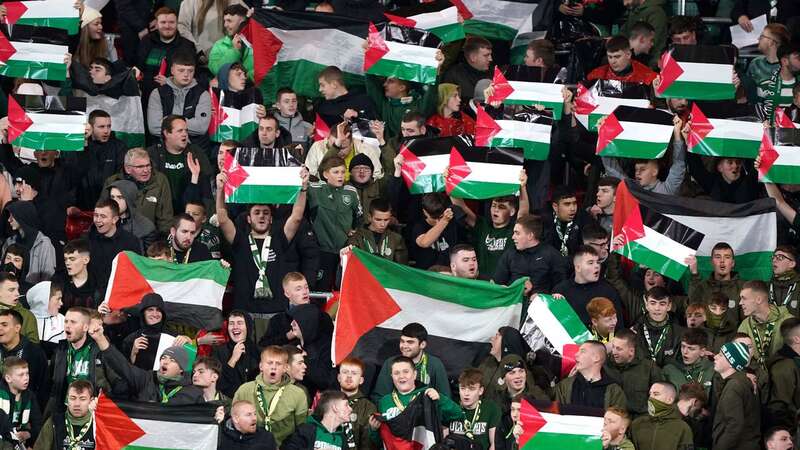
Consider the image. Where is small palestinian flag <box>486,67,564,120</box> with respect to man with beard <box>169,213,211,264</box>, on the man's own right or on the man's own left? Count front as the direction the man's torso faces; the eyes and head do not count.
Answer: on the man's own left

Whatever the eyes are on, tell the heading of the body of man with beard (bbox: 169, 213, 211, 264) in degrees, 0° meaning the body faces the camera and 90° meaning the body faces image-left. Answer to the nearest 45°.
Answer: approximately 315°
